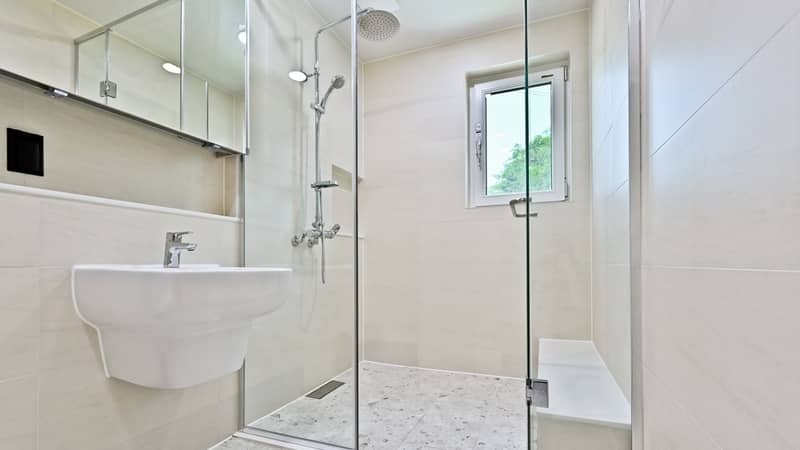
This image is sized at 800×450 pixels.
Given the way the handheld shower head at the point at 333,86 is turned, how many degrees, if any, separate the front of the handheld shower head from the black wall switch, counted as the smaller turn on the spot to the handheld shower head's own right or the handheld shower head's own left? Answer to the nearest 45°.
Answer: approximately 90° to the handheld shower head's own right

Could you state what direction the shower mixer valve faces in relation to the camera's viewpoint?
facing the viewer and to the right of the viewer

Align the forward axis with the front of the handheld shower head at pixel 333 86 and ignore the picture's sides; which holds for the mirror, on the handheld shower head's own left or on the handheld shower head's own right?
on the handheld shower head's own right

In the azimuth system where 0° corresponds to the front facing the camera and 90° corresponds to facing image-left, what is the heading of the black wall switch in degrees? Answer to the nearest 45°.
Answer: approximately 315°

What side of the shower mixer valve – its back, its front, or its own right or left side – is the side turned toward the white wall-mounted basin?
right

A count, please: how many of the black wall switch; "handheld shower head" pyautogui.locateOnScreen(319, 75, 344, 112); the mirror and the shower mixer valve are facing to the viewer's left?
0

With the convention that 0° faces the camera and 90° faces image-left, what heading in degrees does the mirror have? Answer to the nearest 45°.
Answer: approximately 315°

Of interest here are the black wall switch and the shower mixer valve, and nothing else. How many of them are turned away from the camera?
0

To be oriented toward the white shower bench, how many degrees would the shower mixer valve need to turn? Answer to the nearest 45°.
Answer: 0° — it already faces it

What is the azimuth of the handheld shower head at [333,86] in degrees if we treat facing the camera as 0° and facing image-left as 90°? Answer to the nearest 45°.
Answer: approximately 315°

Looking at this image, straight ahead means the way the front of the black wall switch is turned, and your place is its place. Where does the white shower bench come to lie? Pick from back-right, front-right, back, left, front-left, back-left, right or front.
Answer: front

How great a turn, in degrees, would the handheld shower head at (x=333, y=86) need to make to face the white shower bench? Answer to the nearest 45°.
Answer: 0° — it already faces it

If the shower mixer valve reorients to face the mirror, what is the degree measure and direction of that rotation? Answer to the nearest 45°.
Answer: approximately 90° to its right
